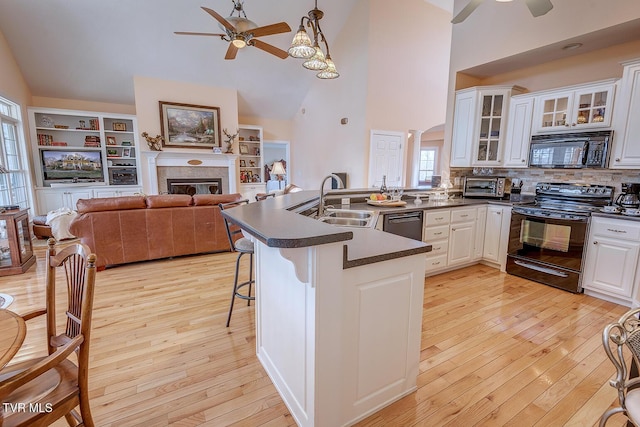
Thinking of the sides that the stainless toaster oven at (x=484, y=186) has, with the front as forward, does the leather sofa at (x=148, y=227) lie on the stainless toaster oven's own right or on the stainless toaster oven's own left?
on the stainless toaster oven's own right

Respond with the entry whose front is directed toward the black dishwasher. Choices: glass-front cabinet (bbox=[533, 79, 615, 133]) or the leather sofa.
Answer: the glass-front cabinet

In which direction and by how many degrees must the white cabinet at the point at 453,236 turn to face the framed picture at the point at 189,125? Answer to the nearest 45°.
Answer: approximately 135° to its right

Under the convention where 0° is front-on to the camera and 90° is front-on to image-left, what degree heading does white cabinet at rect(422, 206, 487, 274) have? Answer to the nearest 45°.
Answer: approximately 315°

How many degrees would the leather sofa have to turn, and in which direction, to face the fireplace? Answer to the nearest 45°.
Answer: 0° — it already faces it

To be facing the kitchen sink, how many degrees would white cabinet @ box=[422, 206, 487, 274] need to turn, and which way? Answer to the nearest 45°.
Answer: approximately 90° to its right

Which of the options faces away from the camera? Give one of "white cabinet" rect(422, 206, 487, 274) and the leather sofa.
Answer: the leather sofa

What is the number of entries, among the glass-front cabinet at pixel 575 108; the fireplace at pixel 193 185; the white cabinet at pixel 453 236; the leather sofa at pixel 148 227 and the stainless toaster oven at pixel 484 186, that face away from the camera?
1

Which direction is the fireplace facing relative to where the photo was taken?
toward the camera

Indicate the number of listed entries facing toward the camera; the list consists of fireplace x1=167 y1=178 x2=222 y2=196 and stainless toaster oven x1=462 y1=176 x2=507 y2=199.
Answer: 2

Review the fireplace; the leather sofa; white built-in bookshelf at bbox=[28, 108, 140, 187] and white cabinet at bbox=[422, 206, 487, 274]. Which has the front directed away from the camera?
the leather sofa

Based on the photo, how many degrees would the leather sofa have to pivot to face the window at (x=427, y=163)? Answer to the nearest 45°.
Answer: approximately 90° to its right

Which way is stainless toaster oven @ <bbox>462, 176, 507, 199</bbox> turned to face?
toward the camera

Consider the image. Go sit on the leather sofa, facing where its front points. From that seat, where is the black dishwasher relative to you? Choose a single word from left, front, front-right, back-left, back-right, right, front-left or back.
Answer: back-right

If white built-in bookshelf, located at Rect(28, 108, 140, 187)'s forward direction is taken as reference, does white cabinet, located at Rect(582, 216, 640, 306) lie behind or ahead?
ahead

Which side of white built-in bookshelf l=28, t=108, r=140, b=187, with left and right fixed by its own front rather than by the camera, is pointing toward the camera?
front

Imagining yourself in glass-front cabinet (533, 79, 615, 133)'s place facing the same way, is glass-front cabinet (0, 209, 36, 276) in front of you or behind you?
in front
